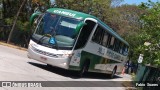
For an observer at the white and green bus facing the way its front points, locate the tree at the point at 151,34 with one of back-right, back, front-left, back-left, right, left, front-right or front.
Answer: back-left

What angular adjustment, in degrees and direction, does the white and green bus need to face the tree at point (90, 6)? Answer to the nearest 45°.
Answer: approximately 135° to its right

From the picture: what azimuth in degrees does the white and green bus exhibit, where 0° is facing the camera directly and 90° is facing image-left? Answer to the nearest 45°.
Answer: approximately 45°
